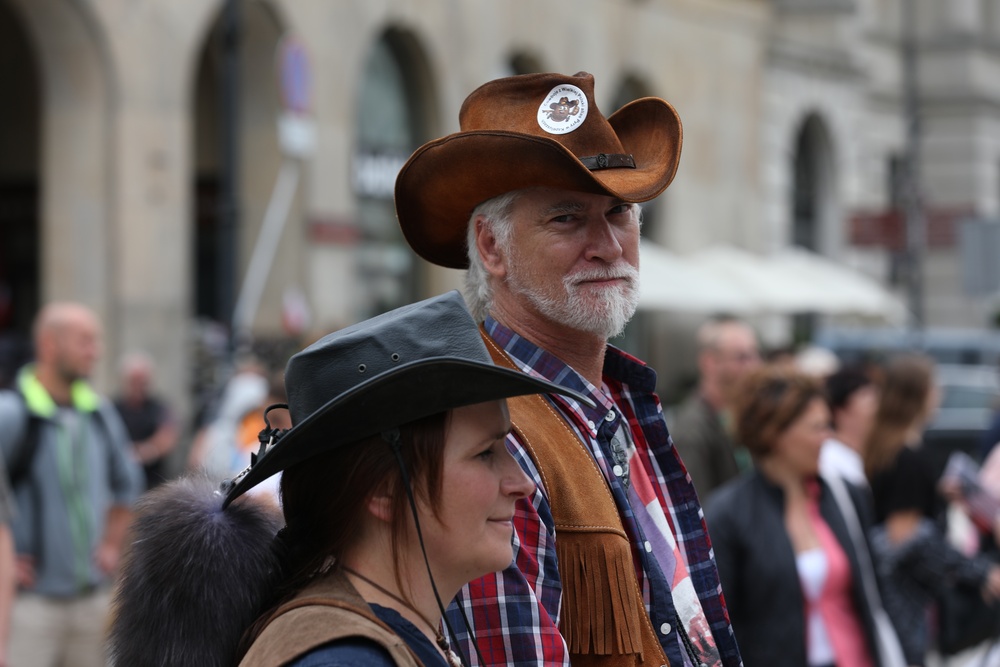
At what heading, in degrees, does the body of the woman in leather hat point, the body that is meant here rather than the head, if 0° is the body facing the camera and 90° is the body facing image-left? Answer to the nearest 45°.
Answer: approximately 270°

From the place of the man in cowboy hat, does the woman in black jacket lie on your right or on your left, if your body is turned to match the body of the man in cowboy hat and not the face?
on your left

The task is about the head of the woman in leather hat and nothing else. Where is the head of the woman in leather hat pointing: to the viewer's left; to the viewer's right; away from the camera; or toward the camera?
to the viewer's right

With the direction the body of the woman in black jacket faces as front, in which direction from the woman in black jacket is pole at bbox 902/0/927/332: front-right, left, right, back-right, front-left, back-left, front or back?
back-left

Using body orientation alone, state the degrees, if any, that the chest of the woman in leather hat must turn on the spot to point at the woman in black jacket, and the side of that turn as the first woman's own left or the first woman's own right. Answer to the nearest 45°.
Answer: approximately 45° to the first woman's own left

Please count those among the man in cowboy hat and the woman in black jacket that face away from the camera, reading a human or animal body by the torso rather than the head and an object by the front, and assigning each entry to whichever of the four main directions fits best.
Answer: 0

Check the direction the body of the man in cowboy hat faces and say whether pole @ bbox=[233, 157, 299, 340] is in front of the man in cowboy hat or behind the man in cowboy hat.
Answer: behind

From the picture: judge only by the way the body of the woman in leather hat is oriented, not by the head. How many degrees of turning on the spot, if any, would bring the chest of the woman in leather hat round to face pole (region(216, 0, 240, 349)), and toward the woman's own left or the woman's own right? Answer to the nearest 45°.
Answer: approximately 90° to the woman's own left

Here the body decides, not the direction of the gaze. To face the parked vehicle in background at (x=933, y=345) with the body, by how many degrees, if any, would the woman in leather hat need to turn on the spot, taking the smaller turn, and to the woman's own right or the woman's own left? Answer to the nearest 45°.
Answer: approximately 45° to the woman's own left

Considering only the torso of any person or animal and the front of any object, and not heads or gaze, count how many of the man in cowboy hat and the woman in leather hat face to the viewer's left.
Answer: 0
